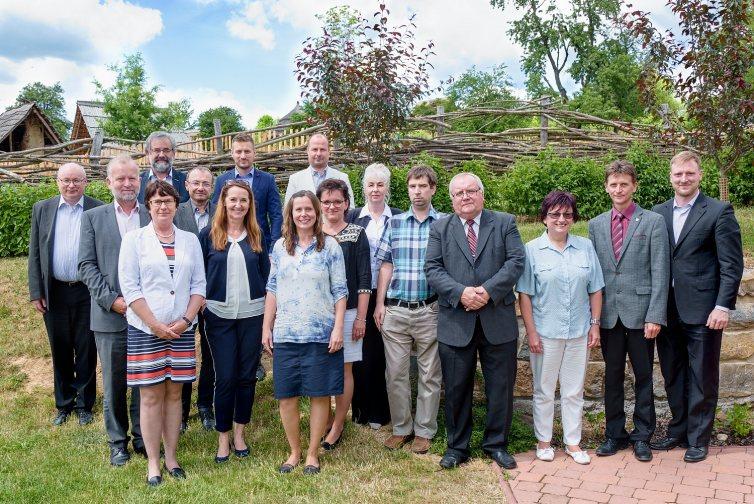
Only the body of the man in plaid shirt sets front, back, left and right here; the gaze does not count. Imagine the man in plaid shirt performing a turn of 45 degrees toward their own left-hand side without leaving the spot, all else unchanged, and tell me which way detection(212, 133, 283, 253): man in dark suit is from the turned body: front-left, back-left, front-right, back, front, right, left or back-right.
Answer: back

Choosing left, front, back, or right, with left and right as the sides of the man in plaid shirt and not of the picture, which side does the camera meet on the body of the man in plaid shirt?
front

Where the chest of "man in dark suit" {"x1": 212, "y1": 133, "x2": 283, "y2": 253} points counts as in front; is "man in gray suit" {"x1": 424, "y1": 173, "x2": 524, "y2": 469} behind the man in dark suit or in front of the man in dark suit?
in front

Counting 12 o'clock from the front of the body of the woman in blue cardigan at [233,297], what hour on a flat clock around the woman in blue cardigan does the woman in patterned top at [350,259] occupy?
The woman in patterned top is roughly at 9 o'clock from the woman in blue cardigan.

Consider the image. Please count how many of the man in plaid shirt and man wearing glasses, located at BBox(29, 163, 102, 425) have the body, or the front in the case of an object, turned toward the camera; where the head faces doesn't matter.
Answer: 2

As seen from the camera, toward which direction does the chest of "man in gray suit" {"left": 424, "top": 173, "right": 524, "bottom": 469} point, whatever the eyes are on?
toward the camera

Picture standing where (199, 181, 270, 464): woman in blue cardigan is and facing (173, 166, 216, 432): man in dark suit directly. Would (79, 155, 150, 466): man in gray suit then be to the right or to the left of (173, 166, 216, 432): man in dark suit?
left

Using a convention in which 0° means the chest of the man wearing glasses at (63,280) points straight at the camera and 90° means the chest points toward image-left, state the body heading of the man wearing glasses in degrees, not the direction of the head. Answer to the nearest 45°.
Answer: approximately 0°

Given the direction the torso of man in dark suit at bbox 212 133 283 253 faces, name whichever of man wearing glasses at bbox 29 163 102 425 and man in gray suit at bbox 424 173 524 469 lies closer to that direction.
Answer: the man in gray suit

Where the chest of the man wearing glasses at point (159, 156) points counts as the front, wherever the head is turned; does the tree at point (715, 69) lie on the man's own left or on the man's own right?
on the man's own left

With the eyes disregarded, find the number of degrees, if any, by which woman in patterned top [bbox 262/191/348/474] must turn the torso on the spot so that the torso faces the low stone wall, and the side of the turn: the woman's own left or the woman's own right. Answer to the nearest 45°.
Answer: approximately 90° to the woman's own left

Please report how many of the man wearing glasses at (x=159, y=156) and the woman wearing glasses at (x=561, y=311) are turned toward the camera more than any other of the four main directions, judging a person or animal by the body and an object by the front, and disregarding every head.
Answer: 2
